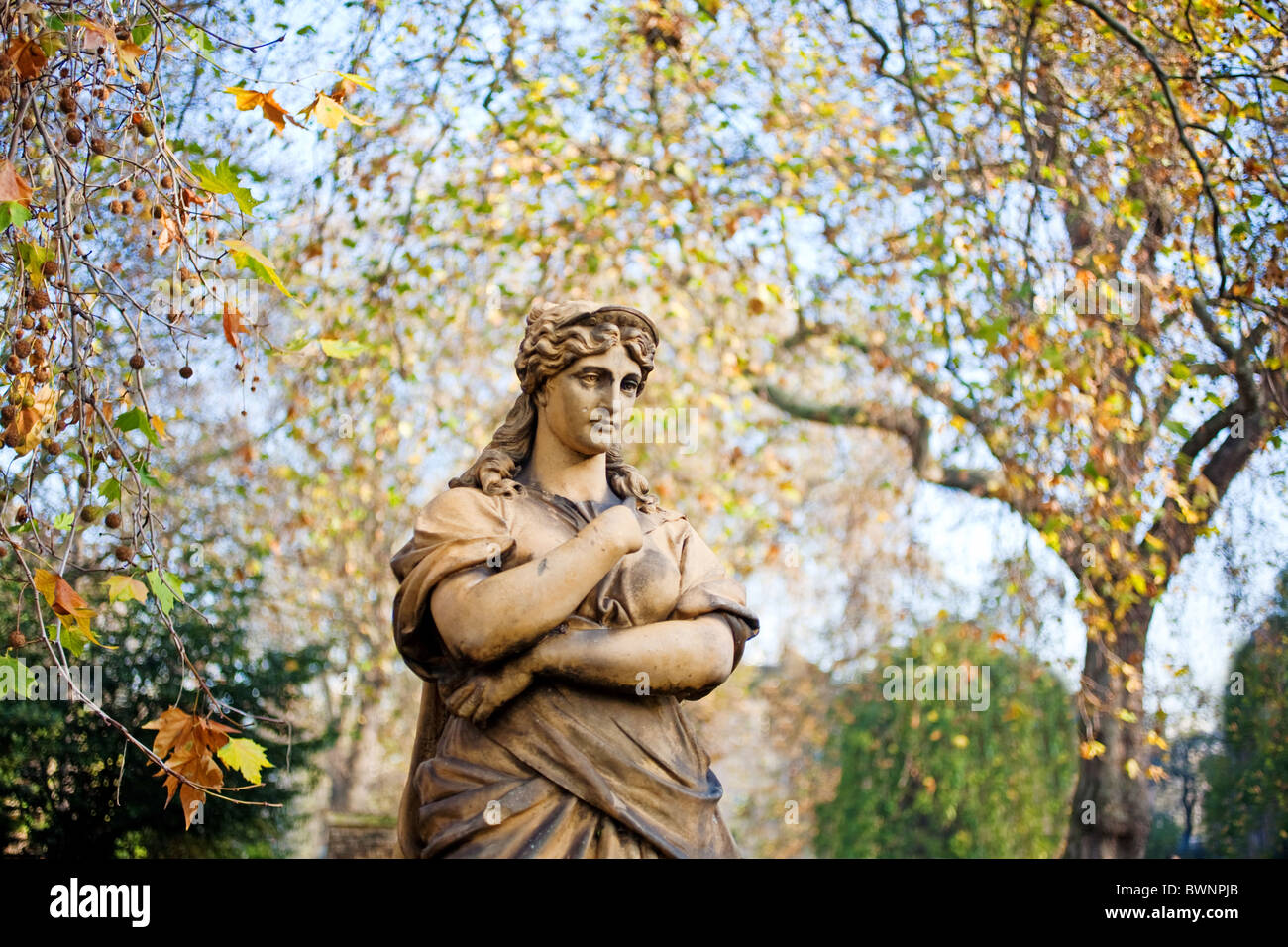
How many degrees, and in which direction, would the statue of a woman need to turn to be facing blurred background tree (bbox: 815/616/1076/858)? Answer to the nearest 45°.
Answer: approximately 135° to its left

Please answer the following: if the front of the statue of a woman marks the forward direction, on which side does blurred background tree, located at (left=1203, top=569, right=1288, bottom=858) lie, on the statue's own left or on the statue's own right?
on the statue's own left

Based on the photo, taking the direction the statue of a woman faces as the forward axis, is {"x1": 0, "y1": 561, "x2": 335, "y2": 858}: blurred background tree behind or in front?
behind

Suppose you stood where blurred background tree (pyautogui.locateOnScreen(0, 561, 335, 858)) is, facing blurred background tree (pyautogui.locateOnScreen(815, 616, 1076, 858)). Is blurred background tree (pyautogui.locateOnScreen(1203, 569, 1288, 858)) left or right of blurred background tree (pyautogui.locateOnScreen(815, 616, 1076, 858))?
right

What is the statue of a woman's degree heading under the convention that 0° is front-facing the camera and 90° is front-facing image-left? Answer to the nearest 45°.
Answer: approximately 315°
